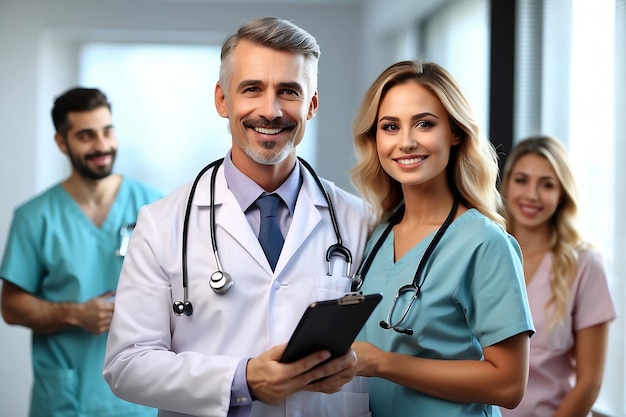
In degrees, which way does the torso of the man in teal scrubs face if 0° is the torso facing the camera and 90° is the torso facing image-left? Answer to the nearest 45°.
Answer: approximately 315°

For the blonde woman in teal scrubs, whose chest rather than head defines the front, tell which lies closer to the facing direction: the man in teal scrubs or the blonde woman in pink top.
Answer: the man in teal scrubs

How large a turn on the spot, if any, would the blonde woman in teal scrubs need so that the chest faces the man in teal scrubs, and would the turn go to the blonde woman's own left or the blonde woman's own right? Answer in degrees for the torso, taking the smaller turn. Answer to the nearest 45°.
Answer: approximately 90° to the blonde woman's own right

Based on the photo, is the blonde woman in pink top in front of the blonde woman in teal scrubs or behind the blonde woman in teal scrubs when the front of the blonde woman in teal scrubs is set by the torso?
behind

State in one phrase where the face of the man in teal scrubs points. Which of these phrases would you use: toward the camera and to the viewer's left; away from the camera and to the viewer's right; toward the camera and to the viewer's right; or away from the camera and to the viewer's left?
toward the camera and to the viewer's right

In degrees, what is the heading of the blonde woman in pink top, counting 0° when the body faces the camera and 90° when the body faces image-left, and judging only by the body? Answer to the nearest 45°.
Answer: approximately 45°

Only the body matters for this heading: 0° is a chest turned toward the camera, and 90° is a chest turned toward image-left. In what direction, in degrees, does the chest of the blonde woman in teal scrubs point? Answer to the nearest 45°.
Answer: approximately 45°
